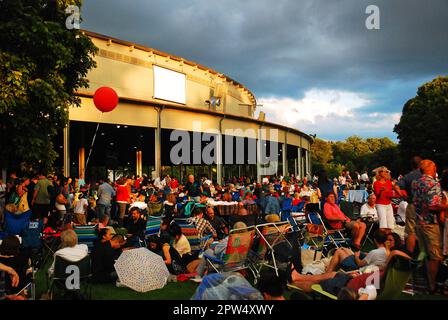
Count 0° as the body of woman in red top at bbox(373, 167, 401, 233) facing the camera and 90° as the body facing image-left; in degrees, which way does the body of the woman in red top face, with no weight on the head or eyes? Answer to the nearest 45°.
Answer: approximately 0°

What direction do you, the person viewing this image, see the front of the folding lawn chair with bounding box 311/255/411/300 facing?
facing to the left of the viewer

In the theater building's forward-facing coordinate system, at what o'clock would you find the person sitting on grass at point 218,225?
The person sitting on grass is roughly at 1 o'clock from the theater building.

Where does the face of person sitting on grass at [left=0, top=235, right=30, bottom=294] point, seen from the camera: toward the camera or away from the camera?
away from the camera

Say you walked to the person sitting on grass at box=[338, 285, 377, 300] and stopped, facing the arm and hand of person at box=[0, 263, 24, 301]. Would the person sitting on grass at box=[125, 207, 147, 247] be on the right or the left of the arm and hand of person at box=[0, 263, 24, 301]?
right

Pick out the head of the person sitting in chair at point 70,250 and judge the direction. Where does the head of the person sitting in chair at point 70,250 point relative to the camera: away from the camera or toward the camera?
away from the camera
